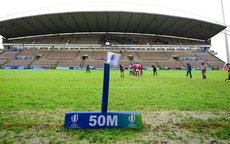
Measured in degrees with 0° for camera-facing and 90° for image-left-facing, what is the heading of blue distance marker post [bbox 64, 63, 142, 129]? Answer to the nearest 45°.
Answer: approximately 0°
